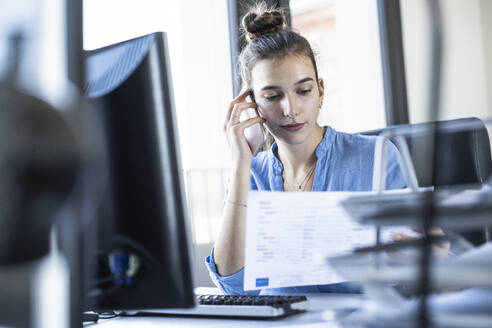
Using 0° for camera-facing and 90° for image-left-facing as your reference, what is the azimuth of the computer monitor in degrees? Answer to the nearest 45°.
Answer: approximately 225°
